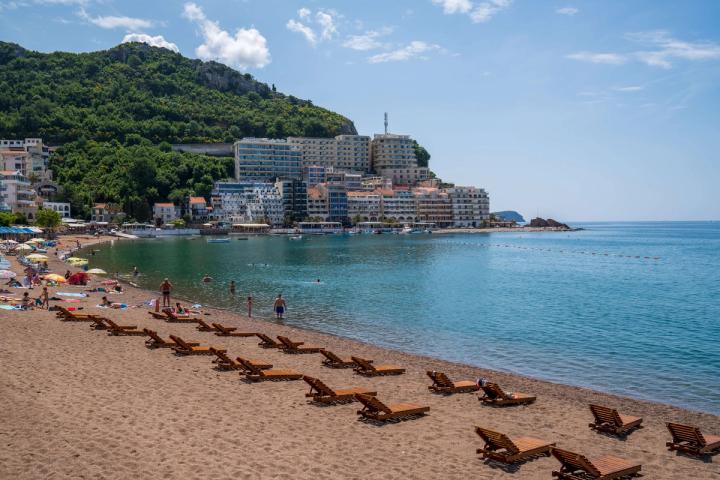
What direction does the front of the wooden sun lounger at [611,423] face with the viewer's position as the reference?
facing away from the viewer and to the right of the viewer

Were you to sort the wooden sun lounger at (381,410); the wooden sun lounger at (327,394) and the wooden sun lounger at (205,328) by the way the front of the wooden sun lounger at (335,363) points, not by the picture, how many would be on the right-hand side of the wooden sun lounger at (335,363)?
2

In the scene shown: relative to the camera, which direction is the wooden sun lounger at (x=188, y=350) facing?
to the viewer's right

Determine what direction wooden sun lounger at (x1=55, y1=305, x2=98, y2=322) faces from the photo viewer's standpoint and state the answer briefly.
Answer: facing to the right of the viewer

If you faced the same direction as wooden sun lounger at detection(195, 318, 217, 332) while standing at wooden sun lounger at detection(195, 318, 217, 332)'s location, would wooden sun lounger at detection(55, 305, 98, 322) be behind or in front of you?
behind

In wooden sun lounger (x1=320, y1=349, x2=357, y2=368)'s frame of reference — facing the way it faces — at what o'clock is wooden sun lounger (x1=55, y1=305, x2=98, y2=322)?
wooden sun lounger (x1=55, y1=305, x2=98, y2=322) is roughly at 7 o'clock from wooden sun lounger (x1=320, y1=349, x2=357, y2=368).

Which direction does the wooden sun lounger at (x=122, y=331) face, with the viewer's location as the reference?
facing to the right of the viewer

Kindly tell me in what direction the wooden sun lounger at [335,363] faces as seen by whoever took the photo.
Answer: facing to the right of the viewer

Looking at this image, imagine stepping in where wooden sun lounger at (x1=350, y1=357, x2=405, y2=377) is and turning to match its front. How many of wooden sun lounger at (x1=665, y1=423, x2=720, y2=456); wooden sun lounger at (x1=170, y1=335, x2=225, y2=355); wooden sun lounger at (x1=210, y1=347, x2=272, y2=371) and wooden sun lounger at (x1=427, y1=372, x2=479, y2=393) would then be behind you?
2

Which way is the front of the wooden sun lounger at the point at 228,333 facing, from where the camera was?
facing to the right of the viewer

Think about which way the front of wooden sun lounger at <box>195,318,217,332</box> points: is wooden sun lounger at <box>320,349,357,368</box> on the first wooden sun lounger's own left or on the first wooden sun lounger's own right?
on the first wooden sun lounger's own right

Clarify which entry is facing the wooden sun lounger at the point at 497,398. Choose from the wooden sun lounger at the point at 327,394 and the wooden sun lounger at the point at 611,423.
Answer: the wooden sun lounger at the point at 327,394

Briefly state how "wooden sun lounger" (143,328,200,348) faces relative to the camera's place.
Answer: facing to the right of the viewer

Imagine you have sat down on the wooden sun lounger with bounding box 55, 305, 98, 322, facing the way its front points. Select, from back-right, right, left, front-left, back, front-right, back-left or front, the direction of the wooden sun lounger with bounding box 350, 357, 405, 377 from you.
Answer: front-right

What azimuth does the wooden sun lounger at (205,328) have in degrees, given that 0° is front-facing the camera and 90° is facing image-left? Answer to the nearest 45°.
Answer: approximately 270°

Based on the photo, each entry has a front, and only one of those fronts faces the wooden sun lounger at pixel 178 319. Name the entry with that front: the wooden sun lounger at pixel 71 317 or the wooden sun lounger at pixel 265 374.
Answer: the wooden sun lounger at pixel 71 317

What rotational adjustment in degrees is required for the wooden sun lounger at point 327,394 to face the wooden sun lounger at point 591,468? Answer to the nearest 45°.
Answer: approximately 45° to its right

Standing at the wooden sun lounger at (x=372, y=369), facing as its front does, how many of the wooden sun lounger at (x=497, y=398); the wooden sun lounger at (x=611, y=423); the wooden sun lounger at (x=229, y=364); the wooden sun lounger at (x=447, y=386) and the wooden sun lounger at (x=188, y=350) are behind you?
2

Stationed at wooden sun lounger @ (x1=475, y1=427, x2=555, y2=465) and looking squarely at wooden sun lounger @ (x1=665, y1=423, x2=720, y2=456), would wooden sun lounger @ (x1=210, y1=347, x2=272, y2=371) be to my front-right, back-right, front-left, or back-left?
back-left
